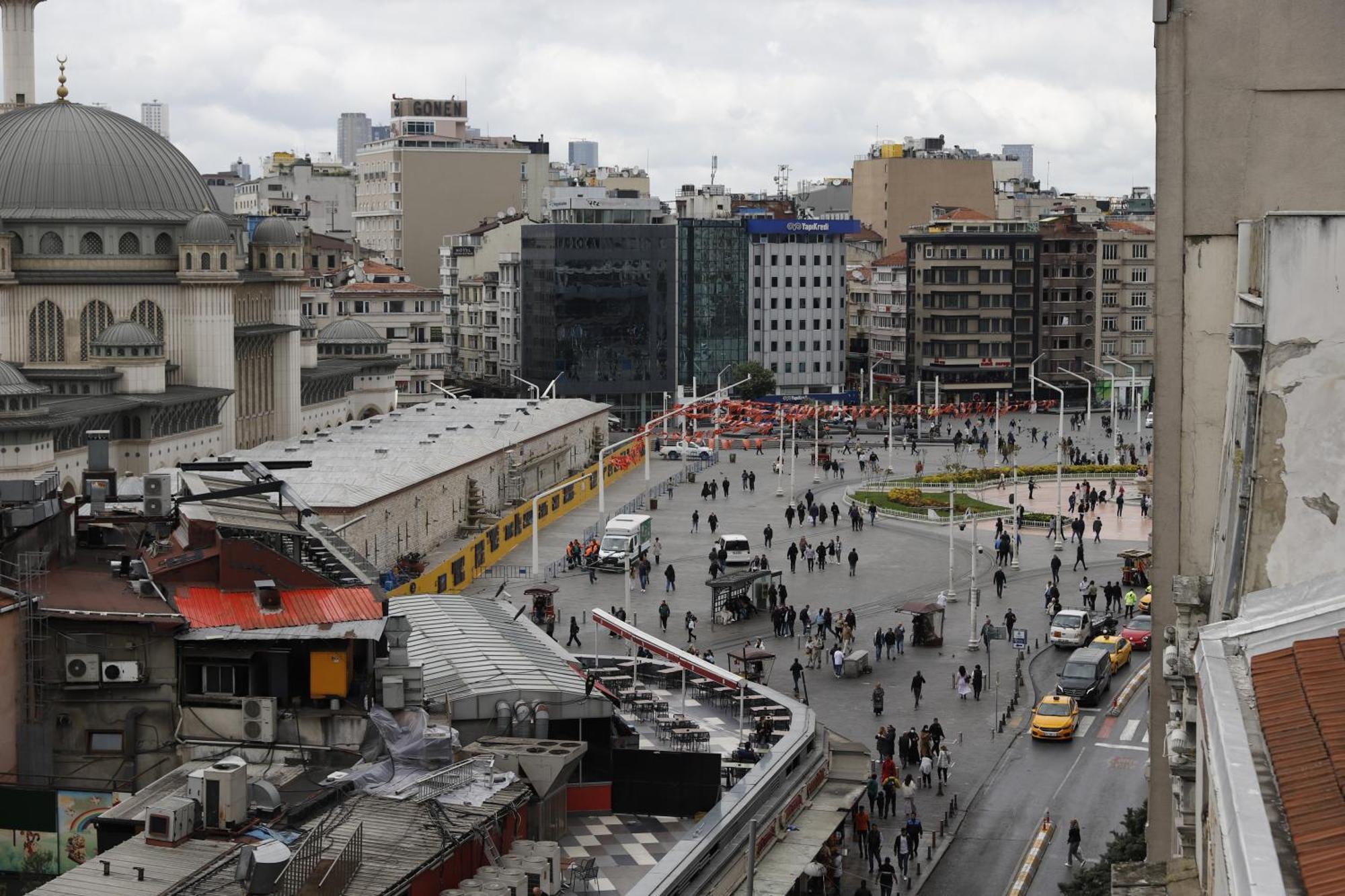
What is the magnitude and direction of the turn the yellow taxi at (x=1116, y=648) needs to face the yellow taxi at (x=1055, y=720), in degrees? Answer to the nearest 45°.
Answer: approximately 45° to its left

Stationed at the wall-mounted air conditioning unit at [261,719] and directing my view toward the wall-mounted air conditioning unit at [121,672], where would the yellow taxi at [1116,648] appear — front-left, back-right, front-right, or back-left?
back-right

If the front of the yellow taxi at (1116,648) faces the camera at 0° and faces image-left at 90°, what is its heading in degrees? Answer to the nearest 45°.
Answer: approximately 45°
